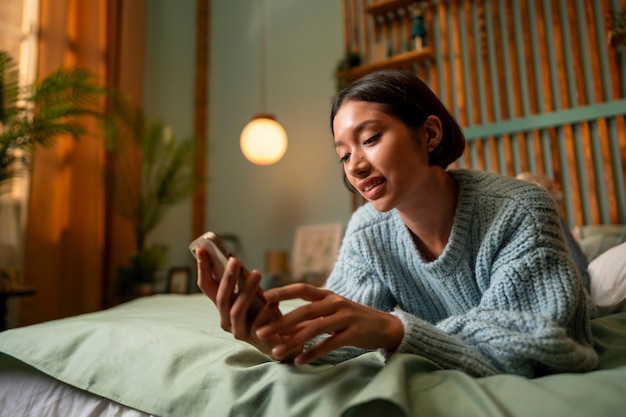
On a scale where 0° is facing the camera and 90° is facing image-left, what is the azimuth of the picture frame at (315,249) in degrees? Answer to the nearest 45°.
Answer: approximately 0°

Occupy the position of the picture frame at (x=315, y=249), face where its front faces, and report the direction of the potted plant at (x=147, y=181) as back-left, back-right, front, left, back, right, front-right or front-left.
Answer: right

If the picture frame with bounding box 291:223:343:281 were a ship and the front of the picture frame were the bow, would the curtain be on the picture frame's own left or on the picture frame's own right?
on the picture frame's own right

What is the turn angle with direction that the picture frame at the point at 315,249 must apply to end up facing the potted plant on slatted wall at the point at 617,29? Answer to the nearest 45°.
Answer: approximately 45° to its left

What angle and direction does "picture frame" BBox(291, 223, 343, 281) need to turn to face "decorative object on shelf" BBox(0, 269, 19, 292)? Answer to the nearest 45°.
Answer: approximately 45° to its right

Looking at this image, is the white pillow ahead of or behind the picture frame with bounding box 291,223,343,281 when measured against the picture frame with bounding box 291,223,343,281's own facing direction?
ahead

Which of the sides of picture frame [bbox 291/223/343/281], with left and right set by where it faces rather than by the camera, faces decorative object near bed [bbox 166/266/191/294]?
right
